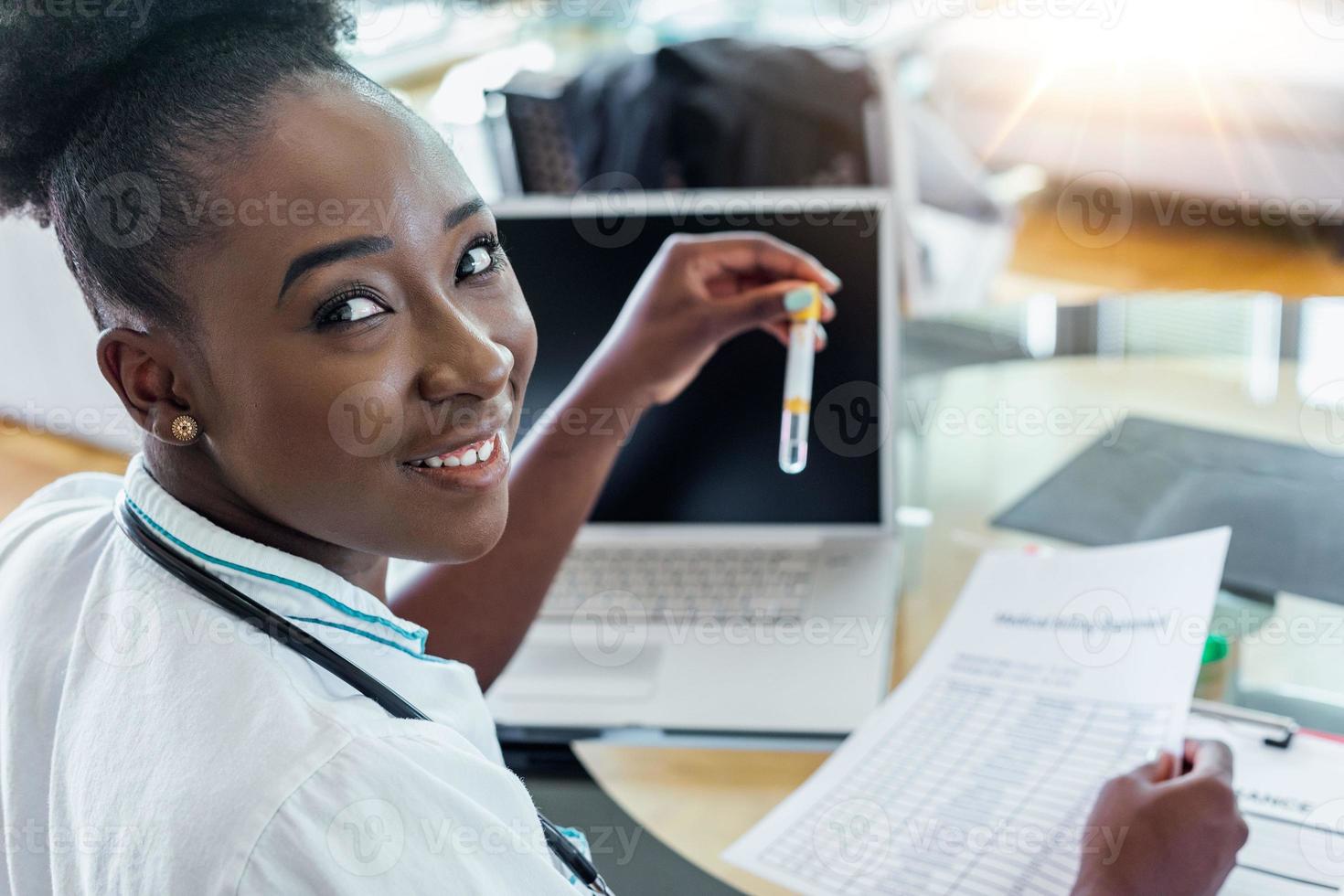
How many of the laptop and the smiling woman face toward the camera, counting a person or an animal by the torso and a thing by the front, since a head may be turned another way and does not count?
1

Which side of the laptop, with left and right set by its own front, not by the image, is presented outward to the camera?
front

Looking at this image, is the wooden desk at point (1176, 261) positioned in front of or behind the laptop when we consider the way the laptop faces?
behind

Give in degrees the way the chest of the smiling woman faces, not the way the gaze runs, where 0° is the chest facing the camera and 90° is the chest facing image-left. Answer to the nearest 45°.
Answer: approximately 270°

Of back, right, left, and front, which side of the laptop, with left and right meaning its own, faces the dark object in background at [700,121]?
back

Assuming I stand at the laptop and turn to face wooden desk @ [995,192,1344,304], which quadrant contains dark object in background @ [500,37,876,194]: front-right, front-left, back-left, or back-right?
front-left

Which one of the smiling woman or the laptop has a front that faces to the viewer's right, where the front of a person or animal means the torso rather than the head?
the smiling woman

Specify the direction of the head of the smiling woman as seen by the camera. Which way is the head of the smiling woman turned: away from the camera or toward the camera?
toward the camera

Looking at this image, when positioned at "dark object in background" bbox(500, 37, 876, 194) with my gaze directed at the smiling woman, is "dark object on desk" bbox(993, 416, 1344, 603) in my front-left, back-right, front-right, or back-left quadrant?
front-left
